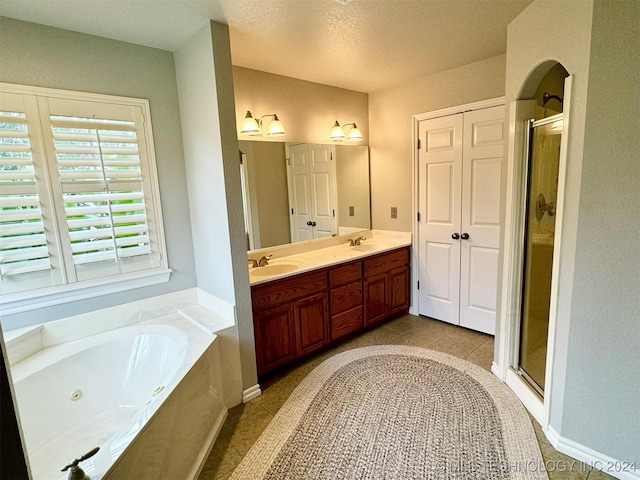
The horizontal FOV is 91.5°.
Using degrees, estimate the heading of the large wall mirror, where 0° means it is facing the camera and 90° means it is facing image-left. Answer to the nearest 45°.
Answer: approximately 315°

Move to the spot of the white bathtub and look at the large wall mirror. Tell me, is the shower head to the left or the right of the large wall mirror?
right

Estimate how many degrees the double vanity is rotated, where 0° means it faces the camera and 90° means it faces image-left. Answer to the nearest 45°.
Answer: approximately 315°

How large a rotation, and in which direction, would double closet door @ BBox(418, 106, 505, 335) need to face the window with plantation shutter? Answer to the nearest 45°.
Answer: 0° — it already faces it

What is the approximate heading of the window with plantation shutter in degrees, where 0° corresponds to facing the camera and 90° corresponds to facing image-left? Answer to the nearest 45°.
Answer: approximately 315°

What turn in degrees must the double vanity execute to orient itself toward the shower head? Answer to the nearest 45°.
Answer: approximately 45° to its left

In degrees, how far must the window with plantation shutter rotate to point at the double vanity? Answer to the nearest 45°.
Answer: approximately 45° to its left
